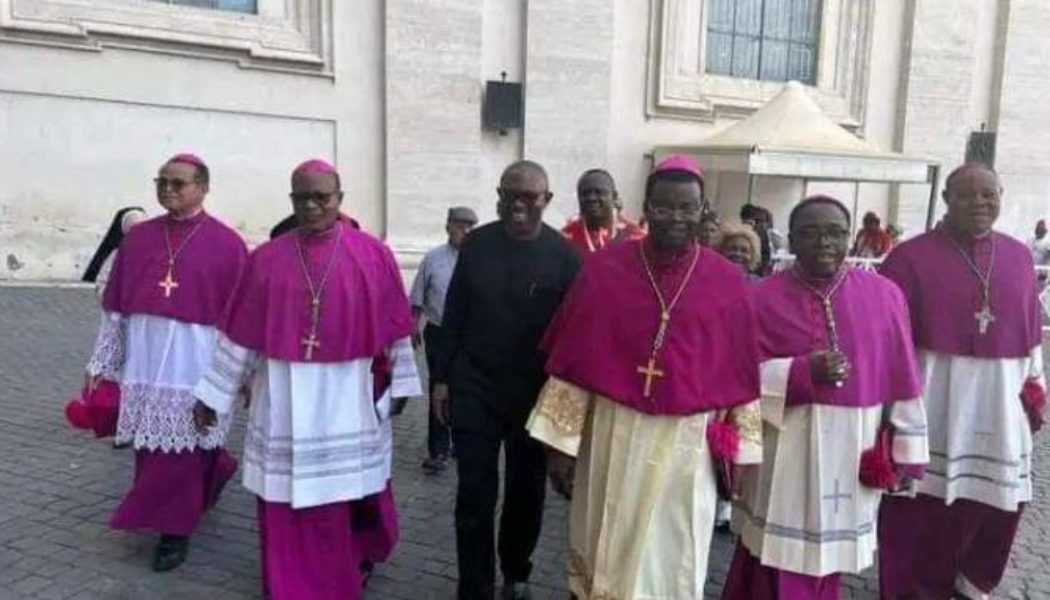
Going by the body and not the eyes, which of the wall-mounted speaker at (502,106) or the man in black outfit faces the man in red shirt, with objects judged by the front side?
the wall-mounted speaker

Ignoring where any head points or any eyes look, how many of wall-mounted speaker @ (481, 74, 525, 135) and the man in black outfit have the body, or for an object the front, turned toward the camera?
2

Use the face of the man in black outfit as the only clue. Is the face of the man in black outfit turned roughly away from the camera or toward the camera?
toward the camera

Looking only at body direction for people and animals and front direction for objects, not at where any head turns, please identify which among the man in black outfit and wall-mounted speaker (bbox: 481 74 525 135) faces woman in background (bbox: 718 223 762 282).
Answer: the wall-mounted speaker

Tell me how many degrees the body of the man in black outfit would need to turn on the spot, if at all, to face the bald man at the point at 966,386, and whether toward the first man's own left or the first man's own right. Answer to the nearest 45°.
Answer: approximately 90° to the first man's own left

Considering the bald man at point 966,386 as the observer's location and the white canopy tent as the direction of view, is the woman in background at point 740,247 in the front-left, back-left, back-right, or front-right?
front-left

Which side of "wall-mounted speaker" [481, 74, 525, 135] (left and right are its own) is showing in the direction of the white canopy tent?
left

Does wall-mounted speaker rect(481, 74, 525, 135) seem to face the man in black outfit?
yes

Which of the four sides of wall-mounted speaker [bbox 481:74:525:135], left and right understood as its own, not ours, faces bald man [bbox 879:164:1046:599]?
front

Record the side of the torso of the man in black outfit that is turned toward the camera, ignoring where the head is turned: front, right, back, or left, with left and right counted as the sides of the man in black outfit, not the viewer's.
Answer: front
